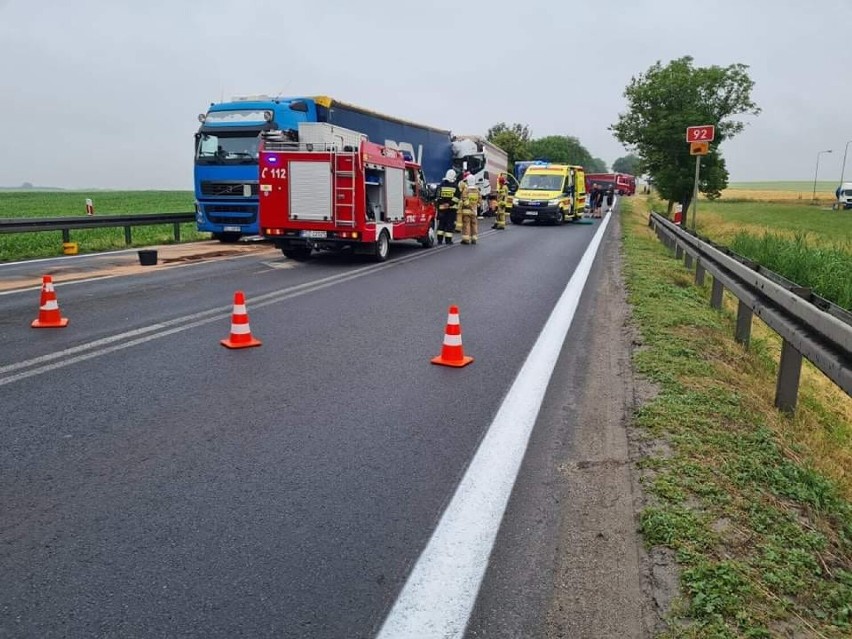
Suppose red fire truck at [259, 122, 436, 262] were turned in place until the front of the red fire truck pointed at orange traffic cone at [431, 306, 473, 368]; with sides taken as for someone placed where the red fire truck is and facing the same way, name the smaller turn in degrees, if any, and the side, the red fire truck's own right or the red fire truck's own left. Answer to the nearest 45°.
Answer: approximately 135° to the red fire truck's own right

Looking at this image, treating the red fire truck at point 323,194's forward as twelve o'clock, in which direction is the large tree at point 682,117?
The large tree is roughly at 12 o'clock from the red fire truck.

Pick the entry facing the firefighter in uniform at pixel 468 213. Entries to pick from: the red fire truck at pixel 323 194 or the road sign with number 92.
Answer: the red fire truck

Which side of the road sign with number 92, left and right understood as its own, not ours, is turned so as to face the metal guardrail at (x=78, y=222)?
right

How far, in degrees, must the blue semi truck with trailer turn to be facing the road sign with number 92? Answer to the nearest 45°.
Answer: approximately 135° to its left

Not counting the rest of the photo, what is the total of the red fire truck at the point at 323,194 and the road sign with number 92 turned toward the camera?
1

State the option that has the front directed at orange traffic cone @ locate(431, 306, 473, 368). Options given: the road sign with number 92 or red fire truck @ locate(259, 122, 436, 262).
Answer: the road sign with number 92

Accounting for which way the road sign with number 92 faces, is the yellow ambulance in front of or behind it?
behind

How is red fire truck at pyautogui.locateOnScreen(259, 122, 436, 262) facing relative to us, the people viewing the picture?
facing away from the viewer and to the right of the viewer

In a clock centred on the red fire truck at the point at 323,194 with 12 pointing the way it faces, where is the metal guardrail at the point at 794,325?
The metal guardrail is roughly at 4 o'clock from the red fire truck.

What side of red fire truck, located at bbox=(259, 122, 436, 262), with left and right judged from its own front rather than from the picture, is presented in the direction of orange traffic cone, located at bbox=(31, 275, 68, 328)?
back

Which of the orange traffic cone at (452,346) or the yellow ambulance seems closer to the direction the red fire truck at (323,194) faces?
the yellow ambulance

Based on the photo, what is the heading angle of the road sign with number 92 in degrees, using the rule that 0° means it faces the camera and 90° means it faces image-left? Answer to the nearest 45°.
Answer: approximately 0°

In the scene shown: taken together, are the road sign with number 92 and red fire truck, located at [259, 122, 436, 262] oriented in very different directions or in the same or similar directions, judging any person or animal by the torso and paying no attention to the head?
very different directions

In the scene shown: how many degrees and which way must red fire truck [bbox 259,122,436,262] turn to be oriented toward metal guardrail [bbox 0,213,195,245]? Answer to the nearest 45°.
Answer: approximately 135° to its left
